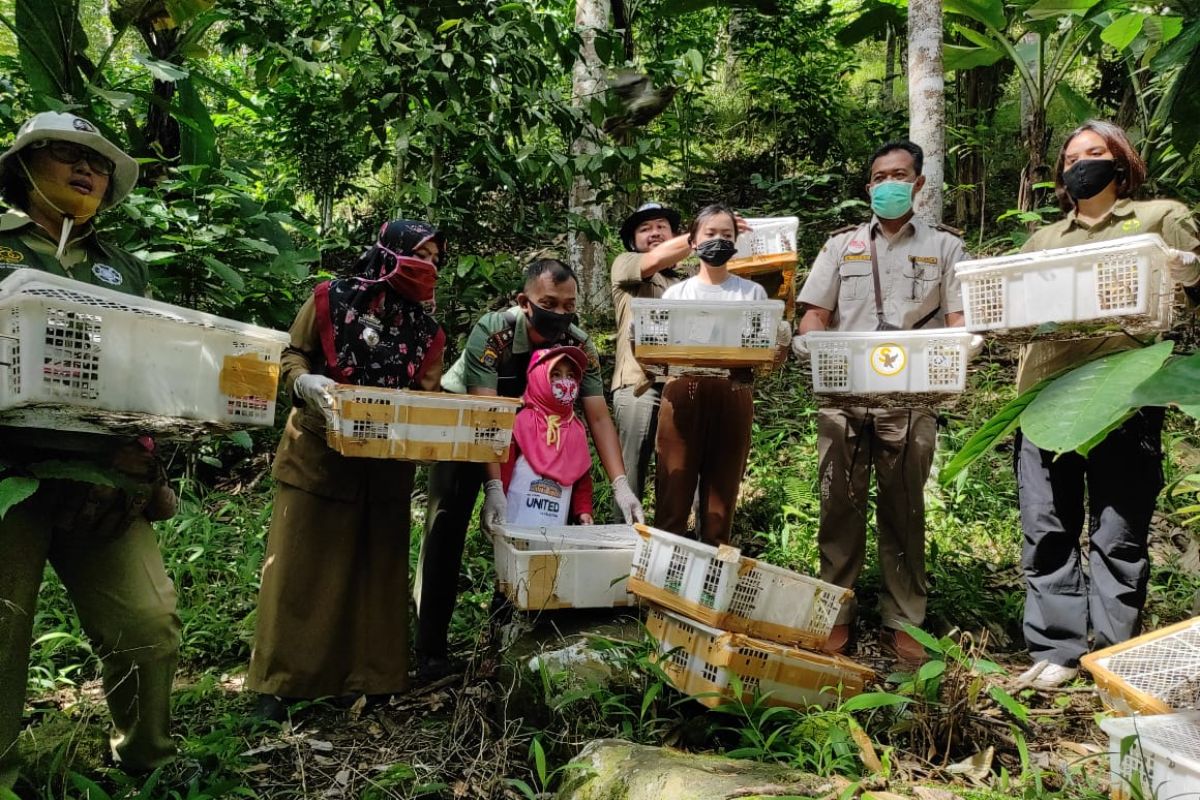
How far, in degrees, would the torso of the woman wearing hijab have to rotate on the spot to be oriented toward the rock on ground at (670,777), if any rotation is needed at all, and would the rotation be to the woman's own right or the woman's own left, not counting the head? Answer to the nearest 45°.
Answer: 0° — they already face it

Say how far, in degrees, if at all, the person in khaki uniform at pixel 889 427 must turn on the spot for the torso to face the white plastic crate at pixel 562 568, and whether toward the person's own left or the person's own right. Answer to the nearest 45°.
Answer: approximately 45° to the person's own right

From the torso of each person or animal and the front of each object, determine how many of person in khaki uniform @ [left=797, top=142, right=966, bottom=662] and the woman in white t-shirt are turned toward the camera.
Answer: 2

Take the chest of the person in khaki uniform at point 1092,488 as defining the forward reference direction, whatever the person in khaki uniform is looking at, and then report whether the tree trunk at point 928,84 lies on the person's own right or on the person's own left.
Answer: on the person's own right

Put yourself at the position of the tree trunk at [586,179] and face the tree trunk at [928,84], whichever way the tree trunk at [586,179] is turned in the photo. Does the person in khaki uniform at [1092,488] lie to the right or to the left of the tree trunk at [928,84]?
right
